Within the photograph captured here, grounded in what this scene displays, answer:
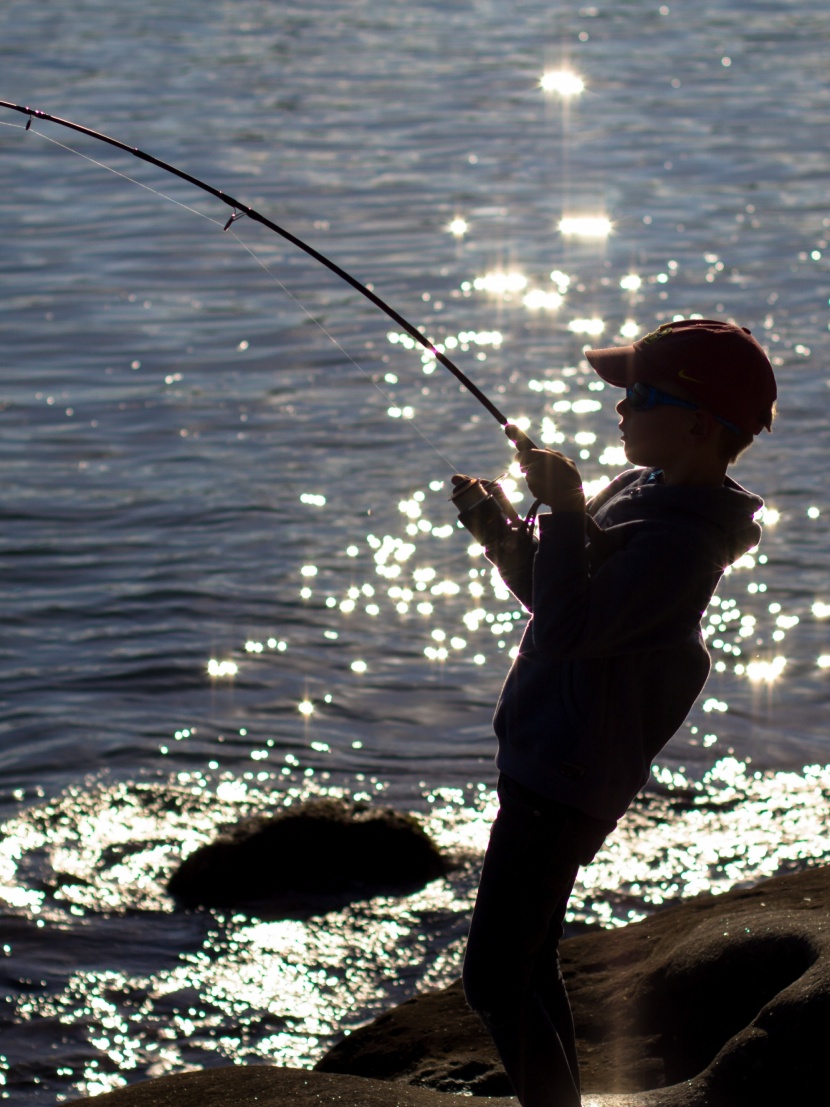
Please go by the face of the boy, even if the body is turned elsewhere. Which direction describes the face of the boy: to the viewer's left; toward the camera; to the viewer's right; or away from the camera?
to the viewer's left

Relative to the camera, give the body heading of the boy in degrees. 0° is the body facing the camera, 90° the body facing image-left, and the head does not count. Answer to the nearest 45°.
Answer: approximately 90°

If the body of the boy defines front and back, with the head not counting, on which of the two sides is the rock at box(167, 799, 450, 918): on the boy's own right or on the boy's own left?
on the boy's own right
